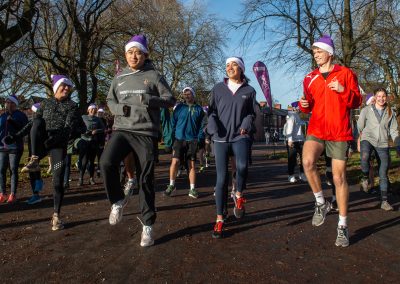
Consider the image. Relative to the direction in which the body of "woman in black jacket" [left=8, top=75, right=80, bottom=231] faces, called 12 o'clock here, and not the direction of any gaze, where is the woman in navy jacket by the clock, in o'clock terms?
The woman in navy jacket is roughly at 10 o'clock from the woman in black jacket.

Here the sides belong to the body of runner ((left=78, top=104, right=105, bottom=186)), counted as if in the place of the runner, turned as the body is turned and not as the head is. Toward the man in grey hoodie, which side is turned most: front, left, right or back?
front

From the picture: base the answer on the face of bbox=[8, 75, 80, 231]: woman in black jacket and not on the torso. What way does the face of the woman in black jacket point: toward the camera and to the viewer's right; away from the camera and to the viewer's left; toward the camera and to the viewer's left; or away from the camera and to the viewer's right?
toward the camera and to the viewer's right

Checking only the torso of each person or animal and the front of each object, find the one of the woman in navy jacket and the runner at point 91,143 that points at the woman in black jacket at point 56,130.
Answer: the runner

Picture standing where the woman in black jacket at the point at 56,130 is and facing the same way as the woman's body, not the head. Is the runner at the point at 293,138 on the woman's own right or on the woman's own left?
on the woman's own left

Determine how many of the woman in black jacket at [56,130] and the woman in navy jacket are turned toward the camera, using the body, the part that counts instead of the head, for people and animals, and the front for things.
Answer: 2

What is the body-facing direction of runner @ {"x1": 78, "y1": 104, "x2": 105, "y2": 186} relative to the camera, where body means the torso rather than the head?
toward the camera

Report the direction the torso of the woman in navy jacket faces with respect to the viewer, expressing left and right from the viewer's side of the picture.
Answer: facing the viewer

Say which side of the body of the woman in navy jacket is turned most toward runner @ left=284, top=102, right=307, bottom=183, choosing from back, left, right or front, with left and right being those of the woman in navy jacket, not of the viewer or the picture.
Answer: back

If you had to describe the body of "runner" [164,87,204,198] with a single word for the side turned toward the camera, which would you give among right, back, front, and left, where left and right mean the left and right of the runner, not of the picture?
front

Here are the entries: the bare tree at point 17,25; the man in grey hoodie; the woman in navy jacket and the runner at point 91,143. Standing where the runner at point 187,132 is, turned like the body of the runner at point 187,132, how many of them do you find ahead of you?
2

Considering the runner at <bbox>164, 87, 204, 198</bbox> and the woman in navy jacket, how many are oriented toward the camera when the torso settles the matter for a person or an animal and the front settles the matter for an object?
2
